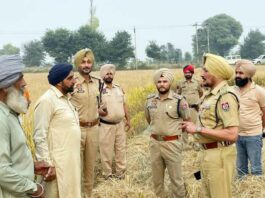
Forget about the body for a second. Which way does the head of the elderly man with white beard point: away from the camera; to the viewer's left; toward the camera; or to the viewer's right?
to the viewer's right

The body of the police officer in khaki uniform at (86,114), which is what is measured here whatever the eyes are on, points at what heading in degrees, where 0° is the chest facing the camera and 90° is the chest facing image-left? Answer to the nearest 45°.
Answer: approximately 0°

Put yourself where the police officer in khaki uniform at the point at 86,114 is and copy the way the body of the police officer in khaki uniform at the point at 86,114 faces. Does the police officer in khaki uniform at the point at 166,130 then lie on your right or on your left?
on your left

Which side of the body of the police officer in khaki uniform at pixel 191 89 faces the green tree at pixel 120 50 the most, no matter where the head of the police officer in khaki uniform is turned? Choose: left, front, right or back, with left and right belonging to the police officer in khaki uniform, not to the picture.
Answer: back

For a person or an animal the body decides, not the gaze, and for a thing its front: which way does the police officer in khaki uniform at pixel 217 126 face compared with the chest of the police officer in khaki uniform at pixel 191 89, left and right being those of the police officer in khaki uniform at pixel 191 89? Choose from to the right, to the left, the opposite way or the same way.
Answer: to the right

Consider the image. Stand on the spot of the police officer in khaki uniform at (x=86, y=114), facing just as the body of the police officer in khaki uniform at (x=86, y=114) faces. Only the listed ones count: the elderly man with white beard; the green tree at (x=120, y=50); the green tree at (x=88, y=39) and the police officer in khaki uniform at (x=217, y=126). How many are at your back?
2

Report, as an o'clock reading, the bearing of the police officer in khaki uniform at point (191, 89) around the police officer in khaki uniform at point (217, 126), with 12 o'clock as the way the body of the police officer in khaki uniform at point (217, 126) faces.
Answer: the police officer in khaki uniform at point (191, 89) is roughly at 3 o'clock from the police officer in khaki uniform at point (217, 126).

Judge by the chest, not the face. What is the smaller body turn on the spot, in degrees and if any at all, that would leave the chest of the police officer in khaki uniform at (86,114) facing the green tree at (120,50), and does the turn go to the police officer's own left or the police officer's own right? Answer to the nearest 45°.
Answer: approximately 180°

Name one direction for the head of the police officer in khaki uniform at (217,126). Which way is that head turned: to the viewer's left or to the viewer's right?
to the viewer's left

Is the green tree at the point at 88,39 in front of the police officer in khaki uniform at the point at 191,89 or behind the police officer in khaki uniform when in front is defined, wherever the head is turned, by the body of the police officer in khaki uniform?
behind

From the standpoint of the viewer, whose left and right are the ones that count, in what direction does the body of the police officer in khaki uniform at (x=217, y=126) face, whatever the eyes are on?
facing to the left of the viewer

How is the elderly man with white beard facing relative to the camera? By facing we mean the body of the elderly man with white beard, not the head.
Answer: to the viewer's right
